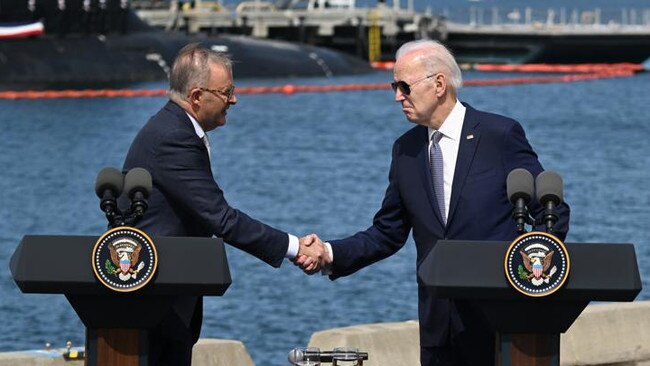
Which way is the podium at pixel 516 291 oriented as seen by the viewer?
toward the camera

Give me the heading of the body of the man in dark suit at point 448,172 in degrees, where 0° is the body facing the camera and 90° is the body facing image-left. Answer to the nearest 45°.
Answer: approximately 45°

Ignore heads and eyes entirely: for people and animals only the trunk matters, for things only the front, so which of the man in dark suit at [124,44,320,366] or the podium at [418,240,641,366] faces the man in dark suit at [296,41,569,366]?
the man in dark suit at [124,44,320,366]

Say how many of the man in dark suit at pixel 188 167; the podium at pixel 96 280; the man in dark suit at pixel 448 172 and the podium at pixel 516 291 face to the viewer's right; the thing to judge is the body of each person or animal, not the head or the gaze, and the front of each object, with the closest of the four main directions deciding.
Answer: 1

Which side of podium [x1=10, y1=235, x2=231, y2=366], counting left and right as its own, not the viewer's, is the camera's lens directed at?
front

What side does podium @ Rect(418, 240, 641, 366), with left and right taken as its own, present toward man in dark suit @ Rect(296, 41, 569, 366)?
back

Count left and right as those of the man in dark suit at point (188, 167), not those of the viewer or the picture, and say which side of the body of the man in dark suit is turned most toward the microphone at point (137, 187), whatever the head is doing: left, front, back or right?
right

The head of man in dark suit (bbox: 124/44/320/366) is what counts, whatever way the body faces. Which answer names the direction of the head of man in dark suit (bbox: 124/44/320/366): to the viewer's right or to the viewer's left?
to the viewer's right

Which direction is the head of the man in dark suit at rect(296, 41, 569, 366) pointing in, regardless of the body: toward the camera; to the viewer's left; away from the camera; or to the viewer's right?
to the viewer's left

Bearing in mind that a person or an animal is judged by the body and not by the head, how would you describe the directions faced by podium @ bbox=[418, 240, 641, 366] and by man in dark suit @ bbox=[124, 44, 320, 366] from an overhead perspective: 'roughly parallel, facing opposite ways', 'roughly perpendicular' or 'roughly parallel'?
roughly perpendicular

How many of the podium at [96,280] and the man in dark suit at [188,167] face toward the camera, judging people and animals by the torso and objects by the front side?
1

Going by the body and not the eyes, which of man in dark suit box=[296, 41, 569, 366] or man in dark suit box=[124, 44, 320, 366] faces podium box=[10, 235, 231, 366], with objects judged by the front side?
man in dark suit box=[296, 41, 569, 366]

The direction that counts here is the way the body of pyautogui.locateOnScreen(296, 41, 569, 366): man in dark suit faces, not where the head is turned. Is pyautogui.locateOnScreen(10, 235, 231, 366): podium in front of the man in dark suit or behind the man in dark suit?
in front

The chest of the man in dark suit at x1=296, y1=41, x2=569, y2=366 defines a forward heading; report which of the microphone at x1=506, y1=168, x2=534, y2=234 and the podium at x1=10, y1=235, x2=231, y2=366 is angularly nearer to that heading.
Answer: the podium
